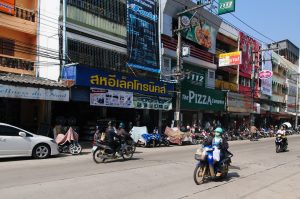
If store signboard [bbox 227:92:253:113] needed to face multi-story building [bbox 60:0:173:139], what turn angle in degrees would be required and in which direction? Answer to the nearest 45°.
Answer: approximately 45° to its right

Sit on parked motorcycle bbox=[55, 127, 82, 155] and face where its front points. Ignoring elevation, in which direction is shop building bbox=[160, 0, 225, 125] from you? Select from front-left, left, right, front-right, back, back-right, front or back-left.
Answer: left

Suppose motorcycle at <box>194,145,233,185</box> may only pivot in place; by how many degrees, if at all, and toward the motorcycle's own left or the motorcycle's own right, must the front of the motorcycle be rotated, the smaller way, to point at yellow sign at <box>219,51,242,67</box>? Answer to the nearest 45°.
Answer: approximately 135° to the motorcycle's own right

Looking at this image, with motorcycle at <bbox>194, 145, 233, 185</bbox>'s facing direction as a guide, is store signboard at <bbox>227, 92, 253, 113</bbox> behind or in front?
behind

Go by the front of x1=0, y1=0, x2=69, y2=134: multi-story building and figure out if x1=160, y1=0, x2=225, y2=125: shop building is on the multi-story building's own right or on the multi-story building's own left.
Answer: on the multi-story building's own left

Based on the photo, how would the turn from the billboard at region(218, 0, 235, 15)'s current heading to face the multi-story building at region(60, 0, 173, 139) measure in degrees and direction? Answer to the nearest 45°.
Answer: approximately 45° to its right

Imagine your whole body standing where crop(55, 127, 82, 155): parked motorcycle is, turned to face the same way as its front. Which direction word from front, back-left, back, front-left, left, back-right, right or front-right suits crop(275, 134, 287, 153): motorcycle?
front-left

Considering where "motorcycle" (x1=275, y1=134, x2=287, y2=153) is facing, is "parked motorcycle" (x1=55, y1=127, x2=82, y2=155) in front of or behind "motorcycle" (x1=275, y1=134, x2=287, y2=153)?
in front

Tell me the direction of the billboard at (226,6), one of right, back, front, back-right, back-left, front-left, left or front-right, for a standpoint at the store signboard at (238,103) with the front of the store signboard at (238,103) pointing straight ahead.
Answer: front-right

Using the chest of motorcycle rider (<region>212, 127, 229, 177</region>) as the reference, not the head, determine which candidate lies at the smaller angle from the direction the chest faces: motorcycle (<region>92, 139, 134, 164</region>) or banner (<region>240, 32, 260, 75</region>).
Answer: the motorcycle

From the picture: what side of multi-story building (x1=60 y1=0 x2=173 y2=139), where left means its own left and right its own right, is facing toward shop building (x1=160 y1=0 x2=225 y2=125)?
left

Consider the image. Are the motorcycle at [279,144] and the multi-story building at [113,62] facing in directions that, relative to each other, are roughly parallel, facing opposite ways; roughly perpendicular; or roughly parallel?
roughly perpendicular

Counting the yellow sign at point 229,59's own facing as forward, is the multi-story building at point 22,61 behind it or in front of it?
in front

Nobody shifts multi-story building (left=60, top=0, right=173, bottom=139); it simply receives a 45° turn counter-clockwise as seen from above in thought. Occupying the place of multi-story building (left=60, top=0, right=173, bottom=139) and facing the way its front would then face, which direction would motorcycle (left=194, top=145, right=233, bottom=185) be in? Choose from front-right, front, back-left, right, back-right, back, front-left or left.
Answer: right

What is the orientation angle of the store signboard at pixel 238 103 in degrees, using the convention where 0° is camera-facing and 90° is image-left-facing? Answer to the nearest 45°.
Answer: approximately 315°
